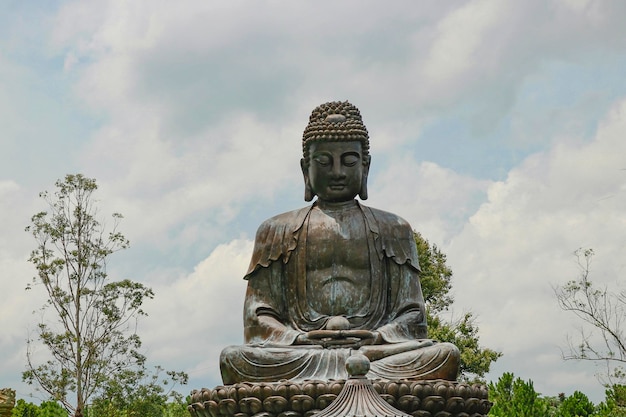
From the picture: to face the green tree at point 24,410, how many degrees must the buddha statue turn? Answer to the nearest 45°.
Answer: approximately 135° to its right

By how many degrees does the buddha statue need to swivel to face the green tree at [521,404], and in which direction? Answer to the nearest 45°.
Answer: approximately 135° to its left

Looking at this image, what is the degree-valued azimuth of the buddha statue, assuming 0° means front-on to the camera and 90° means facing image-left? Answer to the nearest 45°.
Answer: approximately 0°
